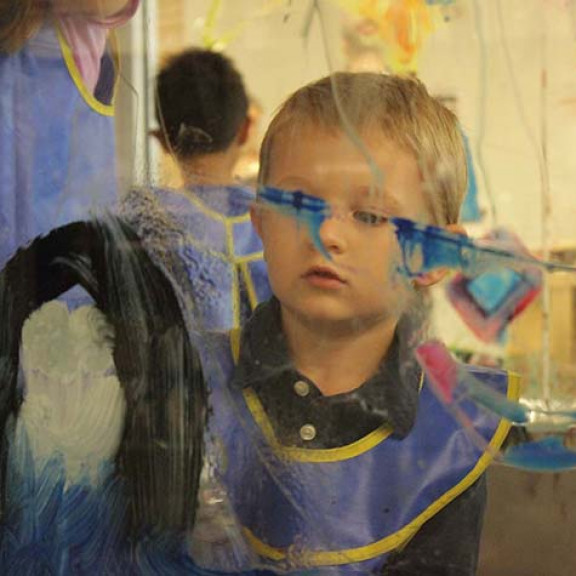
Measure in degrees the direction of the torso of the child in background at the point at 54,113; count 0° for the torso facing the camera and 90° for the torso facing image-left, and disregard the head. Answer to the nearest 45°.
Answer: approximately 315°

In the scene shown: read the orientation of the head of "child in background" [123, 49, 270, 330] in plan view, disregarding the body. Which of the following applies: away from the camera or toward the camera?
away from the camera

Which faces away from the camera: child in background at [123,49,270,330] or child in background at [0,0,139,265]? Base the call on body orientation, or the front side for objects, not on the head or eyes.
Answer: child in background at [123,49,270,330]

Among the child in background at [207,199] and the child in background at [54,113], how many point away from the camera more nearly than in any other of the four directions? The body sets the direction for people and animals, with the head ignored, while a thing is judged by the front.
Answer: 1

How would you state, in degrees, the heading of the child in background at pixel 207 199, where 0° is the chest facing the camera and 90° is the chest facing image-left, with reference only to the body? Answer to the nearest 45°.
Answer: approximately 180°
